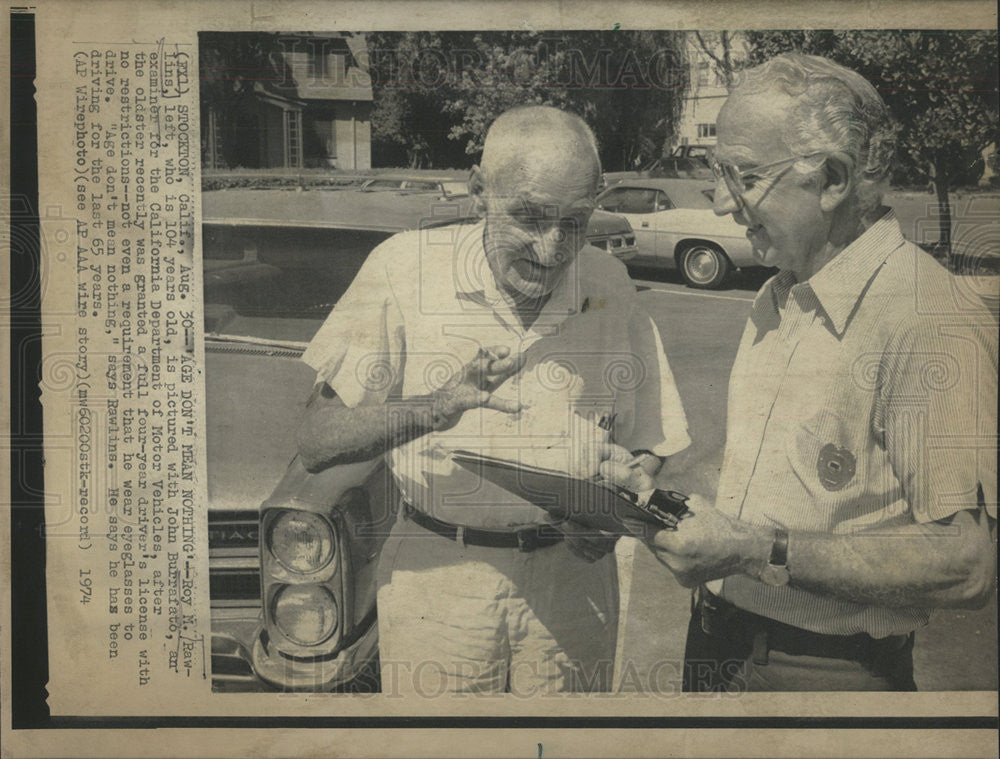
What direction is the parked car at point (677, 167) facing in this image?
to the viewer's left

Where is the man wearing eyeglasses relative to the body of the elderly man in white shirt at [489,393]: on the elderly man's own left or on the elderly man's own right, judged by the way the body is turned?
on the elderly man's own left

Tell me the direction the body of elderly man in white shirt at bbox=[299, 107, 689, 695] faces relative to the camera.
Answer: toward the camera

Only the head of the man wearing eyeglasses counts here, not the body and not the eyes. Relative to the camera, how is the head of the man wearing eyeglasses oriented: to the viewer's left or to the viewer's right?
to the viewer's left

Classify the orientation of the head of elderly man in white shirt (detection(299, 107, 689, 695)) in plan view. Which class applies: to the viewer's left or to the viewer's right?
to the viewer's right

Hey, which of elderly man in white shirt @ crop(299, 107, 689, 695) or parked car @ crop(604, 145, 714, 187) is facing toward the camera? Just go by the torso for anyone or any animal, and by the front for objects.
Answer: the elderly man in white shirt

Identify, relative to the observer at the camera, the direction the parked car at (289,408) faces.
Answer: facing the viewer and to the left of the viewer

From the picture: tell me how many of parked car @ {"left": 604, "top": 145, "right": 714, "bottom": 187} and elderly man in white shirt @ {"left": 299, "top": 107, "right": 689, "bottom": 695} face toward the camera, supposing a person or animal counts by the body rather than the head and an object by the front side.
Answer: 1
